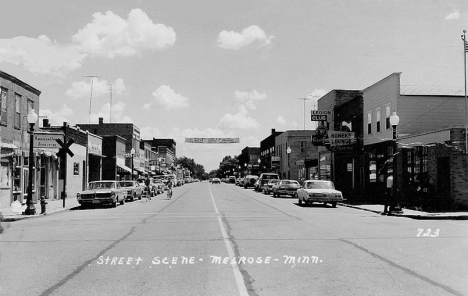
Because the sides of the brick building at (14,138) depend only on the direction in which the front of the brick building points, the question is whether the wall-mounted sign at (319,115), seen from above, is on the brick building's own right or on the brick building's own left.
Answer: on the brick building's own left

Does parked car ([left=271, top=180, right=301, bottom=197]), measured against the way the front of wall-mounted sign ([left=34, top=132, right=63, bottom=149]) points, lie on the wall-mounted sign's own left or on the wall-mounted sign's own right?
on the wall-mounted sign's own left

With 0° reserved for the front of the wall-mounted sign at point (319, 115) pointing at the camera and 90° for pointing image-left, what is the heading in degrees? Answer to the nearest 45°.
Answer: approximately 0°

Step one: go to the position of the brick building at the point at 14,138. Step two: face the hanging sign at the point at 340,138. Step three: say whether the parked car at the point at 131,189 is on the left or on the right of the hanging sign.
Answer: left

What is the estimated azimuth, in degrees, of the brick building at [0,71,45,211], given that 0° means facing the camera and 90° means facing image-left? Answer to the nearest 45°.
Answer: approximately 315°

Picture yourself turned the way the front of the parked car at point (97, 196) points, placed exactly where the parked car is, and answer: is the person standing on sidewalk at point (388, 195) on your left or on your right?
on your left

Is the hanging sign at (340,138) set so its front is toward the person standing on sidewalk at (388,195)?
yes

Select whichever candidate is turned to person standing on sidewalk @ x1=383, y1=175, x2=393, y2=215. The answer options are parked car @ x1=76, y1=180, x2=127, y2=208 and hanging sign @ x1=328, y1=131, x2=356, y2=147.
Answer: the hanging sign

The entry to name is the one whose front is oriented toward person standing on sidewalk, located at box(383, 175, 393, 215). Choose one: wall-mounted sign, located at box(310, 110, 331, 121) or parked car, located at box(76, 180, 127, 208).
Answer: the wall-mounted sign
